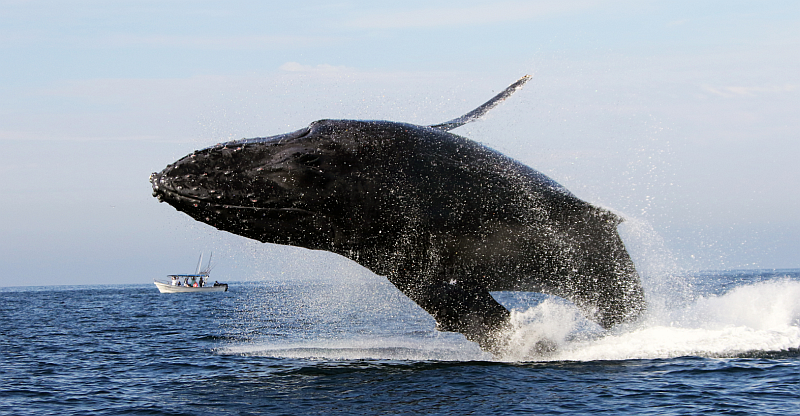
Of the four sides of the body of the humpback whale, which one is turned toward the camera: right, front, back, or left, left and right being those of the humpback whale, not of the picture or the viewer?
left
